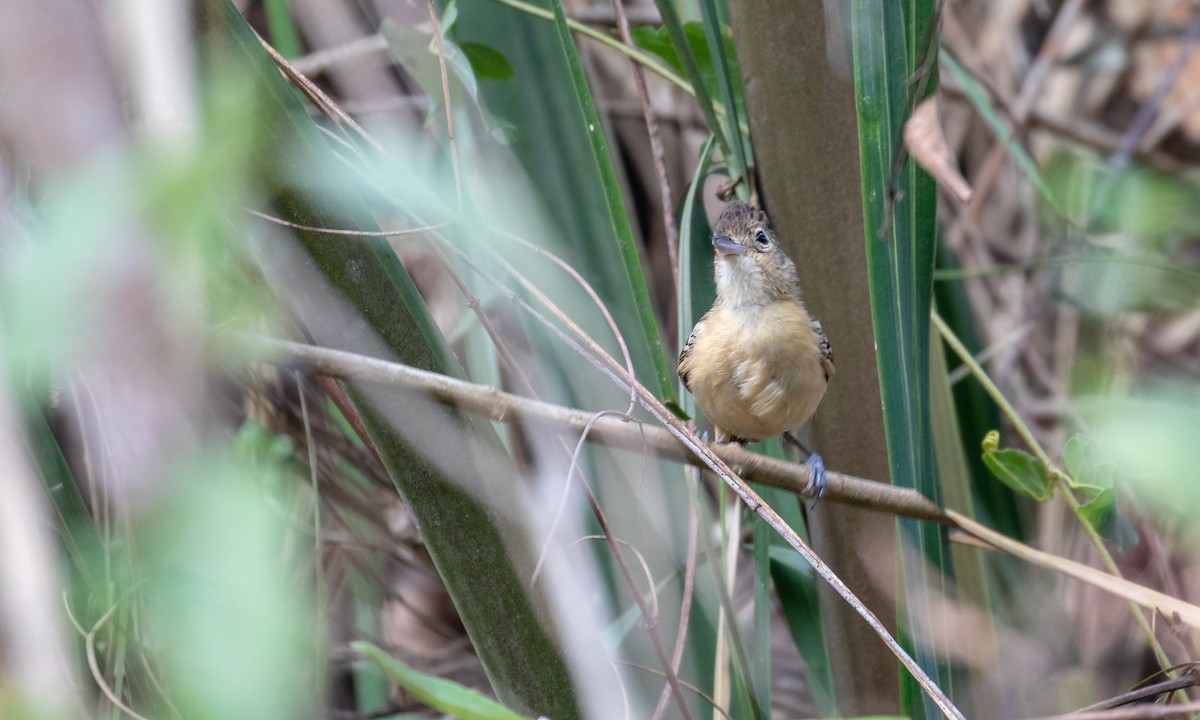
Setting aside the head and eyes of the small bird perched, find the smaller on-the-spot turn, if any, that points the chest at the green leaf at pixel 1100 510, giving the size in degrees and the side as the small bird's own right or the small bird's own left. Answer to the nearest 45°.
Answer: approximately 45° to the small bird's own left

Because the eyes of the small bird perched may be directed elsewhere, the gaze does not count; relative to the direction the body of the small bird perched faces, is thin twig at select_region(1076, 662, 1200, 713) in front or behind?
in front

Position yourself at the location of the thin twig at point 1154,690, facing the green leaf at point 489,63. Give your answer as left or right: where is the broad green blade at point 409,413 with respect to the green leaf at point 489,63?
left

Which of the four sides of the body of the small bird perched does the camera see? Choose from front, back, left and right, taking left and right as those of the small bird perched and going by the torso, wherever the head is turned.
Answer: front
